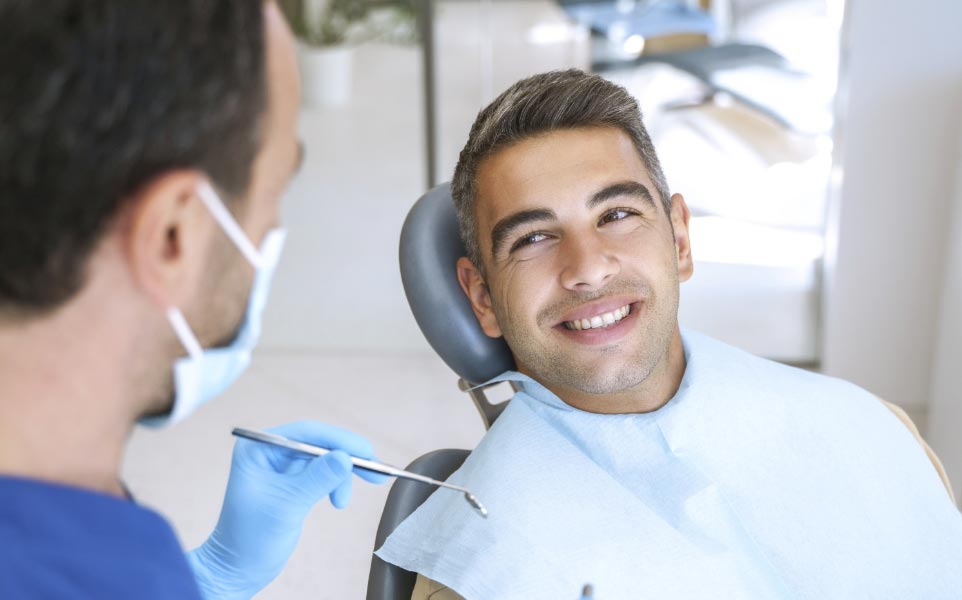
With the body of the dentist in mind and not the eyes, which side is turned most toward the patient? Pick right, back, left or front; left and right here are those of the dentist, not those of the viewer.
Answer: front

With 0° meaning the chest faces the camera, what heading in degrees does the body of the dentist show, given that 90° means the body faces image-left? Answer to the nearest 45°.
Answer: approximately 225°

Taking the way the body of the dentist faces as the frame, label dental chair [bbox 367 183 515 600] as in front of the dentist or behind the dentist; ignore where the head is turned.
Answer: in front

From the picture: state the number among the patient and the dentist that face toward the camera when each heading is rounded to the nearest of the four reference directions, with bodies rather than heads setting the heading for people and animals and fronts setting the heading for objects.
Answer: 1

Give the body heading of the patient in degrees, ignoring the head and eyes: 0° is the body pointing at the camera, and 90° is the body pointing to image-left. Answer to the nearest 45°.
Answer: approximately 0°

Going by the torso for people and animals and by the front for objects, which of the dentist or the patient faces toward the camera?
the patient

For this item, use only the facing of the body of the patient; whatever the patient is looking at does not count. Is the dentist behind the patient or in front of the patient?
in front

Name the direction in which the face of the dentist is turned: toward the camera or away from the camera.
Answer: away from the camera
